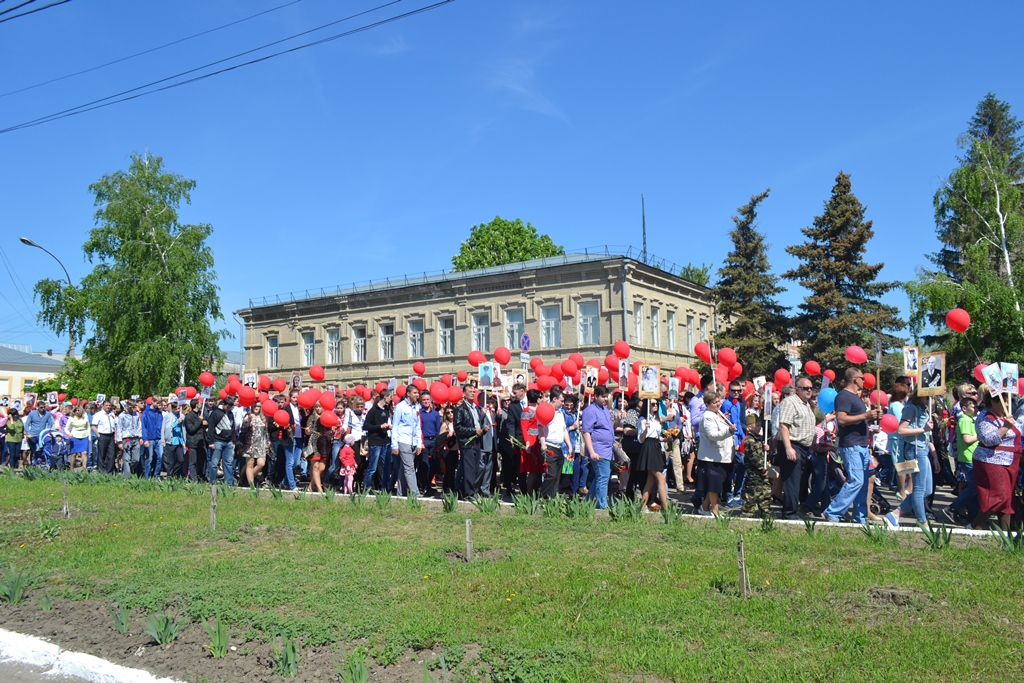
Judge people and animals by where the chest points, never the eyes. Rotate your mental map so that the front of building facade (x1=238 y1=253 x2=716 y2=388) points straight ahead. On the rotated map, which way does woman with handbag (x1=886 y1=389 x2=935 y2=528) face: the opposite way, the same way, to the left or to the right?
to the left

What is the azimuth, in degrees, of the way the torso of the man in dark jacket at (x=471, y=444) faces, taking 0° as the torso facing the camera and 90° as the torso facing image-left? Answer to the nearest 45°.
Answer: approximately 315°

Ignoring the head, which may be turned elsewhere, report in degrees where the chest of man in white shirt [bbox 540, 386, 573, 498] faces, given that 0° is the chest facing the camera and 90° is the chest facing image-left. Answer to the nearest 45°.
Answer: approximately 315°

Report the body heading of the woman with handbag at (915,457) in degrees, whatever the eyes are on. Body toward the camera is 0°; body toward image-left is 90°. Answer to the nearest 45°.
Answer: approximately 270°

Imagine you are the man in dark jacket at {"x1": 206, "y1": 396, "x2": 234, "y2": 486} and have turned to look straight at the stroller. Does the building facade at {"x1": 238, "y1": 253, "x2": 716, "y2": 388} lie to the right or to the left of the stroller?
right

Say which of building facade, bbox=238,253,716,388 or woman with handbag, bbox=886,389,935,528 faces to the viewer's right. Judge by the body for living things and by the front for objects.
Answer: the woman with handbag

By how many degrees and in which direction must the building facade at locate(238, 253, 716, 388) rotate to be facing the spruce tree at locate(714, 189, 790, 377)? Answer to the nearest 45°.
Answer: approximately 135° to its left

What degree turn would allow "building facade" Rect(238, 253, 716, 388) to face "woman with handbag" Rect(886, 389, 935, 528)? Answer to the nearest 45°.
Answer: approximately 45° to its left

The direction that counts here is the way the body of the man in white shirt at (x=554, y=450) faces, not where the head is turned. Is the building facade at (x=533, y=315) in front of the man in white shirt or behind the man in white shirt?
behind

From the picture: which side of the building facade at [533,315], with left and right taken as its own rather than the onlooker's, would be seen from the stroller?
front
